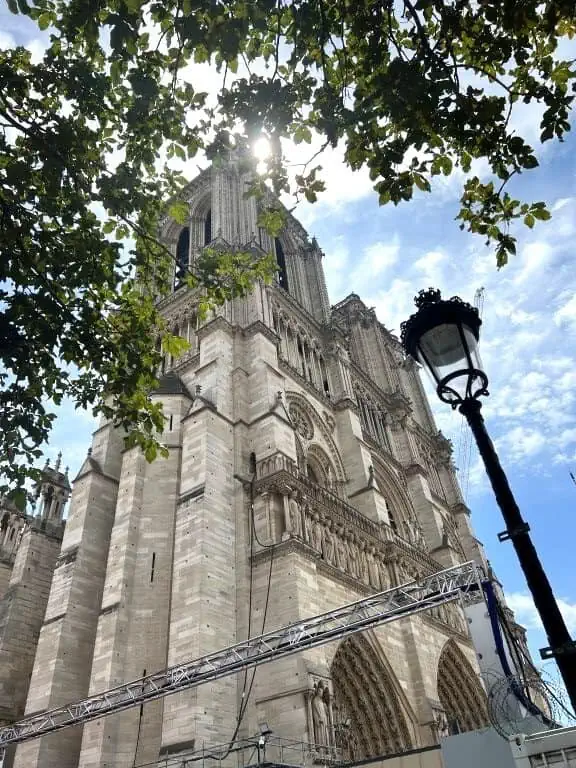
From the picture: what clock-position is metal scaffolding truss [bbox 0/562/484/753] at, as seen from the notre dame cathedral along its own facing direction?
The metal scaffolding truss is roughly at 1 o'clock from the notre dame cathedral.

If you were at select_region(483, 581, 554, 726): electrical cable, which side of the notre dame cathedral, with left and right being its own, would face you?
front

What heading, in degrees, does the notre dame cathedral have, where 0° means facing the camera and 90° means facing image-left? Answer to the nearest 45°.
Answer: approximately 315°
